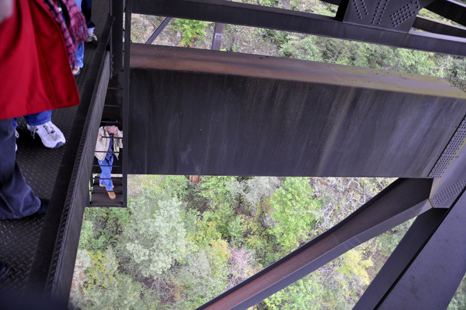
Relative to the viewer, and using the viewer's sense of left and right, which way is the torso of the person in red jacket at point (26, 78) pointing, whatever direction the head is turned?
facing to the right of the viewer

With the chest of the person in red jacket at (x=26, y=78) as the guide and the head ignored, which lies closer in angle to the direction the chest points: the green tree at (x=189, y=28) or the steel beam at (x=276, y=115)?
the steel beam

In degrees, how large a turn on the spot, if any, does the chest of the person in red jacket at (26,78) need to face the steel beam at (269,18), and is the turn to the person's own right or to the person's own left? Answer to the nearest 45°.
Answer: approximately 45° to the person's own left
